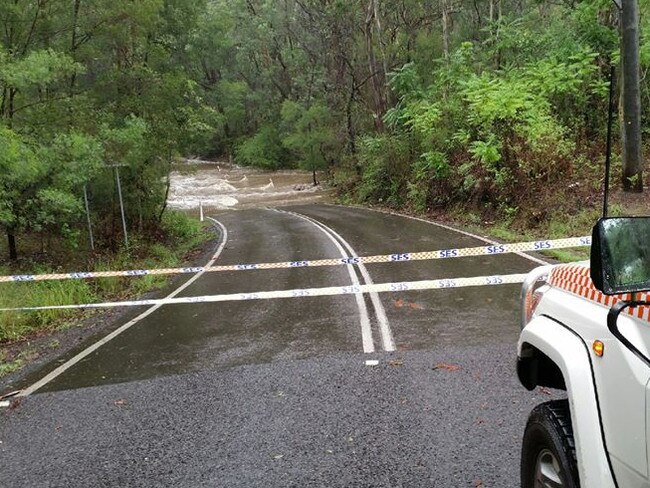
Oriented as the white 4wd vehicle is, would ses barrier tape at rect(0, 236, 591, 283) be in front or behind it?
in front

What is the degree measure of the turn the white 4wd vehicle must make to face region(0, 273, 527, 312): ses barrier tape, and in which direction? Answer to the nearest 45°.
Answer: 0° — it already faces it

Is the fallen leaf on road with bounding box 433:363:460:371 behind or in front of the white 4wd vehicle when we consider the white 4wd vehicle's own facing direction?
in front

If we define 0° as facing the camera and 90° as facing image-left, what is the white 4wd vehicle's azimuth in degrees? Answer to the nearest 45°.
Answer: approximately 135°
